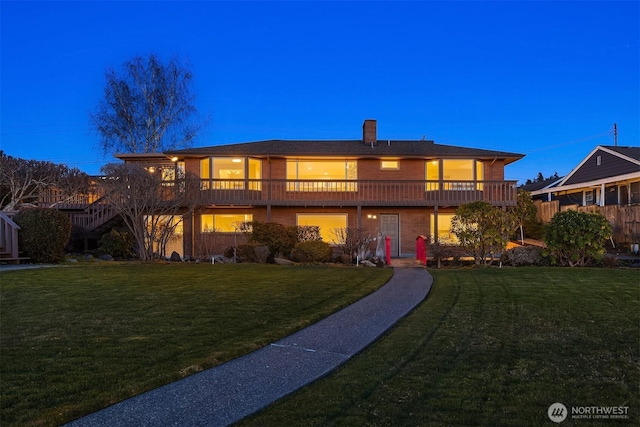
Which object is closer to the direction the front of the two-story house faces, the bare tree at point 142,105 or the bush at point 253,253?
the bush

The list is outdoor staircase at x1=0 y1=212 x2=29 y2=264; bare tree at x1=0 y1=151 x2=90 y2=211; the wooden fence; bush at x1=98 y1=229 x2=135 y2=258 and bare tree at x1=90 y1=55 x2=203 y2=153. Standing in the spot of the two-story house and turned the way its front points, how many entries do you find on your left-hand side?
1

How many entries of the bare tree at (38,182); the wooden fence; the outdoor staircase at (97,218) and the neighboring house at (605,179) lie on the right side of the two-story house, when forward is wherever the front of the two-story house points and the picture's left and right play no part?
2

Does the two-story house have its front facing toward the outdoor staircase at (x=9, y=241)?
no

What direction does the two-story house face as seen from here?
toward the camera

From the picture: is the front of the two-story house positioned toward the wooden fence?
no

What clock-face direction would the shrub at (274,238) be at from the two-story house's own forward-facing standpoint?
The shrub is roughly at 1 o'clock from the two-story house.

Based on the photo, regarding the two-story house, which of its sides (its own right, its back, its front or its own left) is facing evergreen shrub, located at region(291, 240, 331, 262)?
front

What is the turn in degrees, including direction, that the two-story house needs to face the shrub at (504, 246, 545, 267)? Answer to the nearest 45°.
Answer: approximately 45° to its left

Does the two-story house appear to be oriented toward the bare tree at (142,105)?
no

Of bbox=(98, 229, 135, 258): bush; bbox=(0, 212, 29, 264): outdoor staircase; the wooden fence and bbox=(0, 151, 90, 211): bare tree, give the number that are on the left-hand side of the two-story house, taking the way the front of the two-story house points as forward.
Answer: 1

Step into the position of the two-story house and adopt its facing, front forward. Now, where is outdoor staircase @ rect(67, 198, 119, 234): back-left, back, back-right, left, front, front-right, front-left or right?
right

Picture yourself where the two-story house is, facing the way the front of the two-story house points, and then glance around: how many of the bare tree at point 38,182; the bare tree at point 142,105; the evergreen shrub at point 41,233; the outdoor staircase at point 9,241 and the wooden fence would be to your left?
1

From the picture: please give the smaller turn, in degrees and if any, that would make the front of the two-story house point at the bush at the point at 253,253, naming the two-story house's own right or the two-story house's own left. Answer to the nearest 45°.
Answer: approximately 45° to the two-story house's own right

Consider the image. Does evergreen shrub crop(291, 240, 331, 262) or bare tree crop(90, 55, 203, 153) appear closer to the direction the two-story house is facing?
the evergreen shrub

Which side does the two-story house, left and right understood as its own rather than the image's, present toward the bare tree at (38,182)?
right

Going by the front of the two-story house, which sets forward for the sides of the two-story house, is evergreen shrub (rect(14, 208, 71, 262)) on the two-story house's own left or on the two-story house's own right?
on the two-story house's own right
